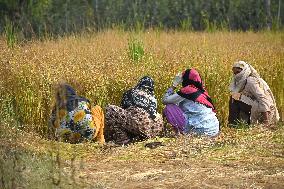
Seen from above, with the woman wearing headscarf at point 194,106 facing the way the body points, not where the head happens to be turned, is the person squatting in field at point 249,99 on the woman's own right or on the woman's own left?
on the woman's own right

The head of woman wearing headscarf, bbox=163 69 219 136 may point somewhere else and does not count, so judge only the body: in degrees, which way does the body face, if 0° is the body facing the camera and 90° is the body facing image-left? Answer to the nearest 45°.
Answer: approximately 135°

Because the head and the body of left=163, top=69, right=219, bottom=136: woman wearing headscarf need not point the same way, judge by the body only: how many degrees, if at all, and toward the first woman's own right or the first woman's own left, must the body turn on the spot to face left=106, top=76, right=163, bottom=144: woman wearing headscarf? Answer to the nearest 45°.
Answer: approximately 45° to the first woman's own left

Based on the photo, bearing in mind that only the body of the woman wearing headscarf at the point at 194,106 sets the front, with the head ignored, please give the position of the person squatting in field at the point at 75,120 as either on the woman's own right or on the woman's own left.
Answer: on the woman's own left
